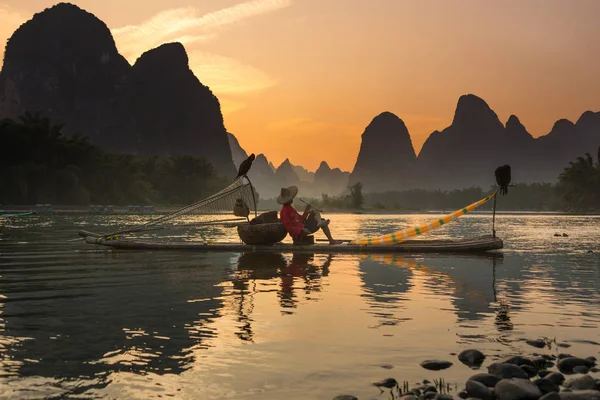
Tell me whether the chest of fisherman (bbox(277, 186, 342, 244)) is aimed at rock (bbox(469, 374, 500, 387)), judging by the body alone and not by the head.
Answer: no

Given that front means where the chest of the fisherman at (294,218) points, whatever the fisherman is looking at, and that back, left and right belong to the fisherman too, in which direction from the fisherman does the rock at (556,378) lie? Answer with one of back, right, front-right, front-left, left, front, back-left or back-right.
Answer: right

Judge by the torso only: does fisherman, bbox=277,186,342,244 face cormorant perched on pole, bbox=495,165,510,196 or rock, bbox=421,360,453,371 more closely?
the cormorant perched on pole

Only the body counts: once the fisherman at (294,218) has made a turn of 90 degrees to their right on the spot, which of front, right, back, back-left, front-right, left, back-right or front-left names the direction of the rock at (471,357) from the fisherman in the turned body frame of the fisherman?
front

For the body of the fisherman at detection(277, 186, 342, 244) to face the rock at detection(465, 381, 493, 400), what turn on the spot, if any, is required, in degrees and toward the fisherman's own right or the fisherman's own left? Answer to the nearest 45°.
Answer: approximately 90° to the fisherman's own right

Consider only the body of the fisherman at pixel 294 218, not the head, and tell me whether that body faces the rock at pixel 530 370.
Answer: no

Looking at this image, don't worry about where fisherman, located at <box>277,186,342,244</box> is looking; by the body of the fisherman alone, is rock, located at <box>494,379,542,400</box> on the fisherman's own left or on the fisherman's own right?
on the fisherman's own right

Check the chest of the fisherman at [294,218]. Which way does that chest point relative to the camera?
to the viewer's right
